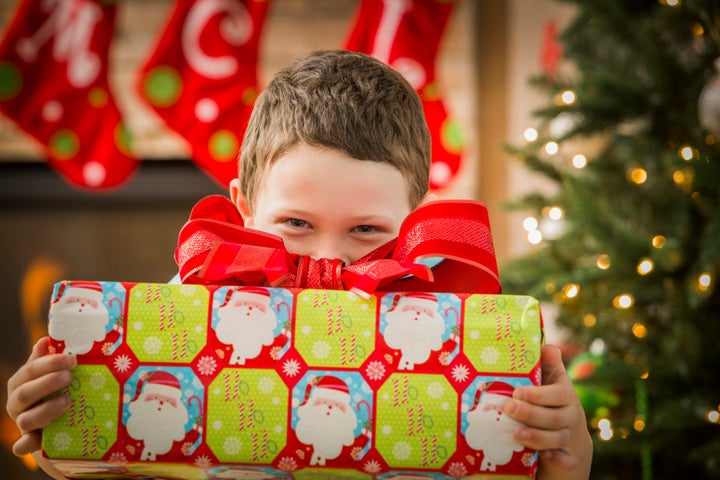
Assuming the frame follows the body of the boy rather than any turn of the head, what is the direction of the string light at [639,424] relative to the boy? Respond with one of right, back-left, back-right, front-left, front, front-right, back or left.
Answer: back-left

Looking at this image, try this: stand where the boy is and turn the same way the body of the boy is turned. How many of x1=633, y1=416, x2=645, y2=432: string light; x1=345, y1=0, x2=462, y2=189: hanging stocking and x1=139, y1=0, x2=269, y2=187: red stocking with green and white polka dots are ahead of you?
0

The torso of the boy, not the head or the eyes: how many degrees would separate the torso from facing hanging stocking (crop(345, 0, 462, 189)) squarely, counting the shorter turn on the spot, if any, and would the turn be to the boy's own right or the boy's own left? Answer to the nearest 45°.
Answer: approximately 180°

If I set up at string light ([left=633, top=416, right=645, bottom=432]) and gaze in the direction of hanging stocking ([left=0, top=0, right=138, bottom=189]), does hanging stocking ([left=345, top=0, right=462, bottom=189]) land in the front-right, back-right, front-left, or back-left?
front-right

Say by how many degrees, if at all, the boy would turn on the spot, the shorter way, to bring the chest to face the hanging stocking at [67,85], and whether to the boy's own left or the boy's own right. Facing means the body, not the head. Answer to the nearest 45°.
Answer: approximately 135° to the boy's own right

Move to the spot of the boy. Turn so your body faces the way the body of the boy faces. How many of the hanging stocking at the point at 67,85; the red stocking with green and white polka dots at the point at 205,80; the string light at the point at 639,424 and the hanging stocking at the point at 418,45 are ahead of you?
0

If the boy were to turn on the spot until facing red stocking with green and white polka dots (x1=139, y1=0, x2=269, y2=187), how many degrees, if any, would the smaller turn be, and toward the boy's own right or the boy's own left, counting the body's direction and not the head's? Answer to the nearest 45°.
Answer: approximately 180°

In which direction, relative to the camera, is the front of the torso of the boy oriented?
toward the camera

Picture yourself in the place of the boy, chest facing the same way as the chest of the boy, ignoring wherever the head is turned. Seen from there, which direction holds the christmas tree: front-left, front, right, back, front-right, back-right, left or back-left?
back-left

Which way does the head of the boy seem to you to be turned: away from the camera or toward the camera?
toward the camera
